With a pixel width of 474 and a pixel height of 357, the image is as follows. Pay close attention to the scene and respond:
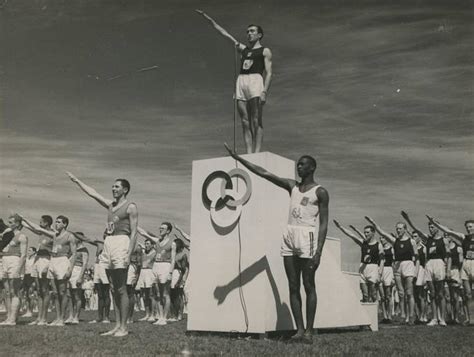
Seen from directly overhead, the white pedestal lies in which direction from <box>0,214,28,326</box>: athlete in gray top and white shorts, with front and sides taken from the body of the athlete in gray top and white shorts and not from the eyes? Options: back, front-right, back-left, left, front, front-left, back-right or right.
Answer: left

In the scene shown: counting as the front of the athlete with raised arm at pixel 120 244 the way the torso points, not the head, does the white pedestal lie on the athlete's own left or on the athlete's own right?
on the athlete's own left

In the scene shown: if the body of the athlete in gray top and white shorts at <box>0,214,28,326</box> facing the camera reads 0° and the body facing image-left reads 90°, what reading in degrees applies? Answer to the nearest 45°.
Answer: approximately 45°

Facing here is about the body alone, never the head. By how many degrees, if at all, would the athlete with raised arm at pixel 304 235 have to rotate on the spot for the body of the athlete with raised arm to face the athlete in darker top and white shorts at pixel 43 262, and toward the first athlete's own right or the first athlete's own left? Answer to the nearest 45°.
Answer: approximately 90° to the first athlete's own right

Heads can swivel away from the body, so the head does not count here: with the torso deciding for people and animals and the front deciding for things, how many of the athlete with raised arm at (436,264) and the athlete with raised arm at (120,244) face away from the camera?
0

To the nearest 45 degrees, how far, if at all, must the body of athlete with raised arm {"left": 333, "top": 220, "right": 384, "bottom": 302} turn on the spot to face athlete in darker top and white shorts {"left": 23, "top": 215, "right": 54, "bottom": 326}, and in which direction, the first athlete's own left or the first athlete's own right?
0° — they already face them

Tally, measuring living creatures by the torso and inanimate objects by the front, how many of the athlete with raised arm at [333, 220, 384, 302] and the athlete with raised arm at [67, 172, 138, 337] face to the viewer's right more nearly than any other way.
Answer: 0

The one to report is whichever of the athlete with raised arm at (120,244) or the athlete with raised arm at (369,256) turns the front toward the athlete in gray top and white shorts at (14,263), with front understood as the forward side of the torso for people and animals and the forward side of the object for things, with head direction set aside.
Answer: the athlete with raised arm at (369,256)
